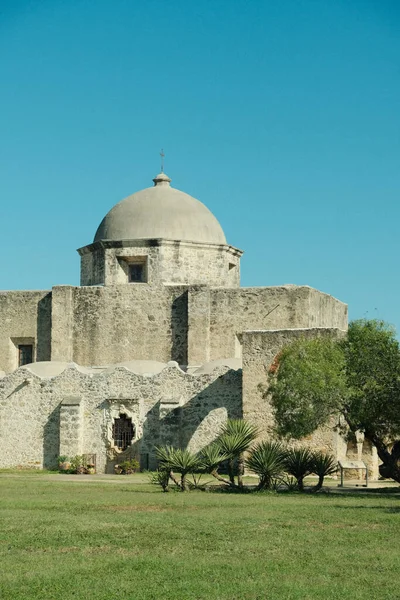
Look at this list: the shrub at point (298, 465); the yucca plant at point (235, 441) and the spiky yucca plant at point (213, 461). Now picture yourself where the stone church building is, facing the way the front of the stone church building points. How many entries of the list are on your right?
0

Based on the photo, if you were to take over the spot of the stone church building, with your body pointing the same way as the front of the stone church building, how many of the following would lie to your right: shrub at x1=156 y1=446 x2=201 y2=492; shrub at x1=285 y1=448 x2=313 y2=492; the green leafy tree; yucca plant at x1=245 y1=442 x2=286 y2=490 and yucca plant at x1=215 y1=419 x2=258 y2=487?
0

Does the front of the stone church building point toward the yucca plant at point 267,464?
no

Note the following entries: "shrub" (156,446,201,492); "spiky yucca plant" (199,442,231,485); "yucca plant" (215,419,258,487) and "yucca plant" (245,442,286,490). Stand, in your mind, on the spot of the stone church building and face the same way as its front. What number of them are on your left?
4

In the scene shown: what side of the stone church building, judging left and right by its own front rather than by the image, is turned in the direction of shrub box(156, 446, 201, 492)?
left

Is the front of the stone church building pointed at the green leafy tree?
no

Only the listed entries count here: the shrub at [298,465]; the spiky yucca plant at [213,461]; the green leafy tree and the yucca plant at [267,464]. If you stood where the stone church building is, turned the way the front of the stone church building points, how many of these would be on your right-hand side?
0

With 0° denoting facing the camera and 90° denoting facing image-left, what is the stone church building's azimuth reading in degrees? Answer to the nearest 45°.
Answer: approximately 90°

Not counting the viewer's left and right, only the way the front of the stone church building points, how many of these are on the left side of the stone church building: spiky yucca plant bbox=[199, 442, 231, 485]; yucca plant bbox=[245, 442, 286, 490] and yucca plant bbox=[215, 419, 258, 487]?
3

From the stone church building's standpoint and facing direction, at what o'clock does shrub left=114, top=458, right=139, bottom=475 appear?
The shrub is roughly at 9 o'clock from the stone church building.

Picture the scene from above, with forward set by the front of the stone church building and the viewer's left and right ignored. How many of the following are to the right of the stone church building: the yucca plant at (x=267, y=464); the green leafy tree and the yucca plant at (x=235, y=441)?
0
